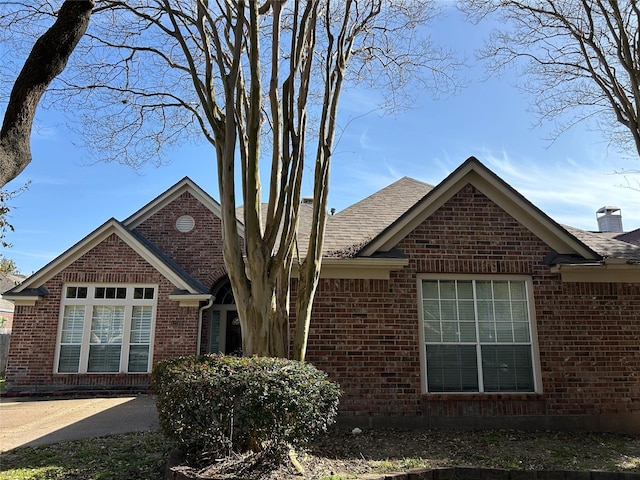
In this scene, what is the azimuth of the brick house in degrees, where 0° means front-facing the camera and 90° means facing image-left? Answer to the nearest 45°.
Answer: approximately 0°

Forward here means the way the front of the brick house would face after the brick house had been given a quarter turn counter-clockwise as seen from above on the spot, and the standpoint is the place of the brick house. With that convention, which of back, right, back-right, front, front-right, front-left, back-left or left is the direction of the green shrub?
back-right
